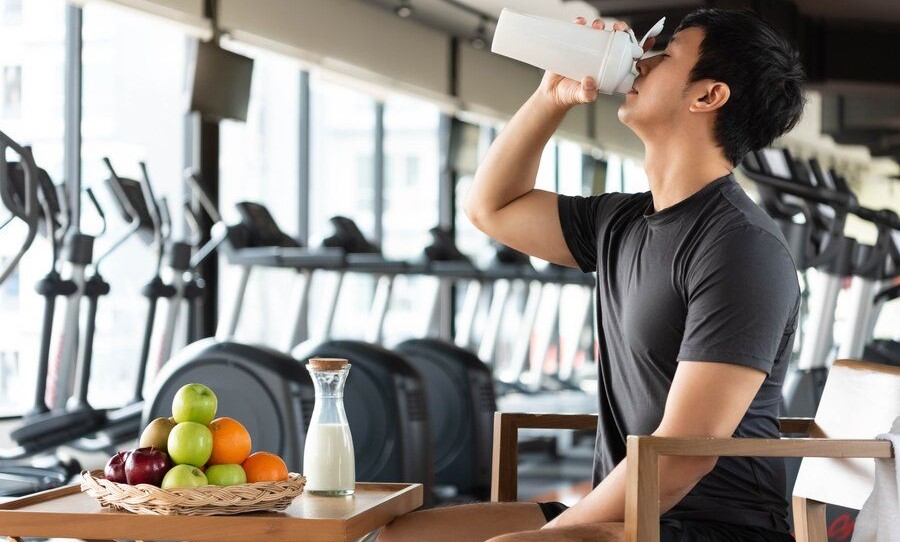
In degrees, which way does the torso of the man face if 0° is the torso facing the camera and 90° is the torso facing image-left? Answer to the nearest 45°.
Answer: approximately 90°

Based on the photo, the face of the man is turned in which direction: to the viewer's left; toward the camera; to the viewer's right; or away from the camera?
to the viewer's left

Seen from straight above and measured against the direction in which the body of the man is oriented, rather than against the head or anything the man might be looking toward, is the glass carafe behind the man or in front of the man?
in front

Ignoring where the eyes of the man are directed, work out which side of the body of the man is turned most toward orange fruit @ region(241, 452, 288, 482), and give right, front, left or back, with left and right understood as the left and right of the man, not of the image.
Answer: front

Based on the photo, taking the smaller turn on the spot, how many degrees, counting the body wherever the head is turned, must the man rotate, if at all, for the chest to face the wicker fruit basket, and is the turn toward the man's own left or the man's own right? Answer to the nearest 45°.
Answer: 0° — they already face it

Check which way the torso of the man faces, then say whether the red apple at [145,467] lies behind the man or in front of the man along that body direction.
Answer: in front

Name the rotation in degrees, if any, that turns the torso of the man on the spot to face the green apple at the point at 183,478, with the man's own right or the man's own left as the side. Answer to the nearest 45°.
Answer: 0° — they already face it

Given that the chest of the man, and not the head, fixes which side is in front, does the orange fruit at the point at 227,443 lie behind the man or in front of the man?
in front

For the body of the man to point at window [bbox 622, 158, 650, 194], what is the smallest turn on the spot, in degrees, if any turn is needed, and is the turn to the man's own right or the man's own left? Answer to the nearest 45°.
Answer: approximately 90° to the man's own right

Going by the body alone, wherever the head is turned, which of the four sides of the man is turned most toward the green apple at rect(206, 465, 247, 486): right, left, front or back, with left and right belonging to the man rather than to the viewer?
front

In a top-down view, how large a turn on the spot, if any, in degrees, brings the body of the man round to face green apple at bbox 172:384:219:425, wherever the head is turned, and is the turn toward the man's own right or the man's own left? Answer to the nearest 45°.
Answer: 0° — they already face it
